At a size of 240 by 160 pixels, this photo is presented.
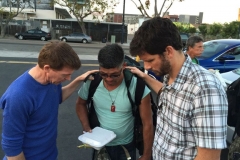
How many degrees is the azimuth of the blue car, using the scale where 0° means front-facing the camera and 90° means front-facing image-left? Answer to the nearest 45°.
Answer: approximately 45°

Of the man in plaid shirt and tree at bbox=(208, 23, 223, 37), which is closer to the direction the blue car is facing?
the man in plaid shirt

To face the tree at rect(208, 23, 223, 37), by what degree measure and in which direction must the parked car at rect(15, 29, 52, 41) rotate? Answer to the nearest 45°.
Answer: approximately 180°

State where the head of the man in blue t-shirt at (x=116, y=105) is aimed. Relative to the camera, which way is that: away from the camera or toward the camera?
toward the camera

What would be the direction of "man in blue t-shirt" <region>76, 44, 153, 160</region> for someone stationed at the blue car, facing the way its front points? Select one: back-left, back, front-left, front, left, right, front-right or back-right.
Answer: front-left

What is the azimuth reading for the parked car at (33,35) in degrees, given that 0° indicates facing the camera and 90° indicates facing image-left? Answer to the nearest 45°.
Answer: approximately 90°

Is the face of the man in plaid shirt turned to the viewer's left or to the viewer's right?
to the viewer's left

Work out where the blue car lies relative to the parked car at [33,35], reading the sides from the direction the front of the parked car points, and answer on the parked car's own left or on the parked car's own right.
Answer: on the parked car's own left

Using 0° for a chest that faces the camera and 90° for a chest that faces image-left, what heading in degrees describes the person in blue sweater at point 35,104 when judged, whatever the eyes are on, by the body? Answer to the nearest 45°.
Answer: approximately 315°

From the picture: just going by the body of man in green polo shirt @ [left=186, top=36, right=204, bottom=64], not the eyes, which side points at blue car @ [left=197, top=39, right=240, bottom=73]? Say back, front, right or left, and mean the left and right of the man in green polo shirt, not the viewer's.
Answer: left
